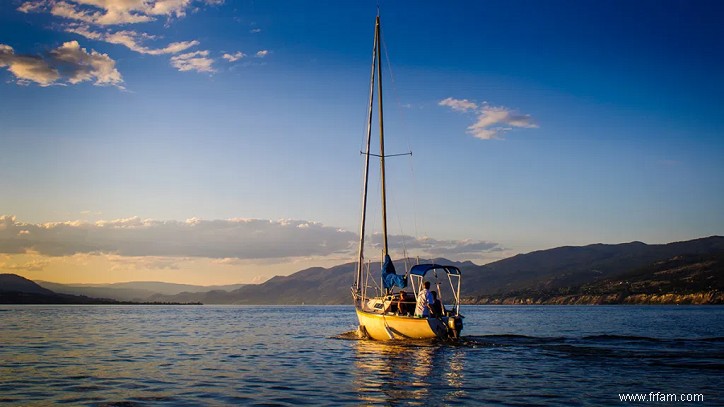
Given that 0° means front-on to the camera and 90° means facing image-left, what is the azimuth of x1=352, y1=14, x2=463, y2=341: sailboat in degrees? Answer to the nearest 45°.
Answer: approximately 135°
